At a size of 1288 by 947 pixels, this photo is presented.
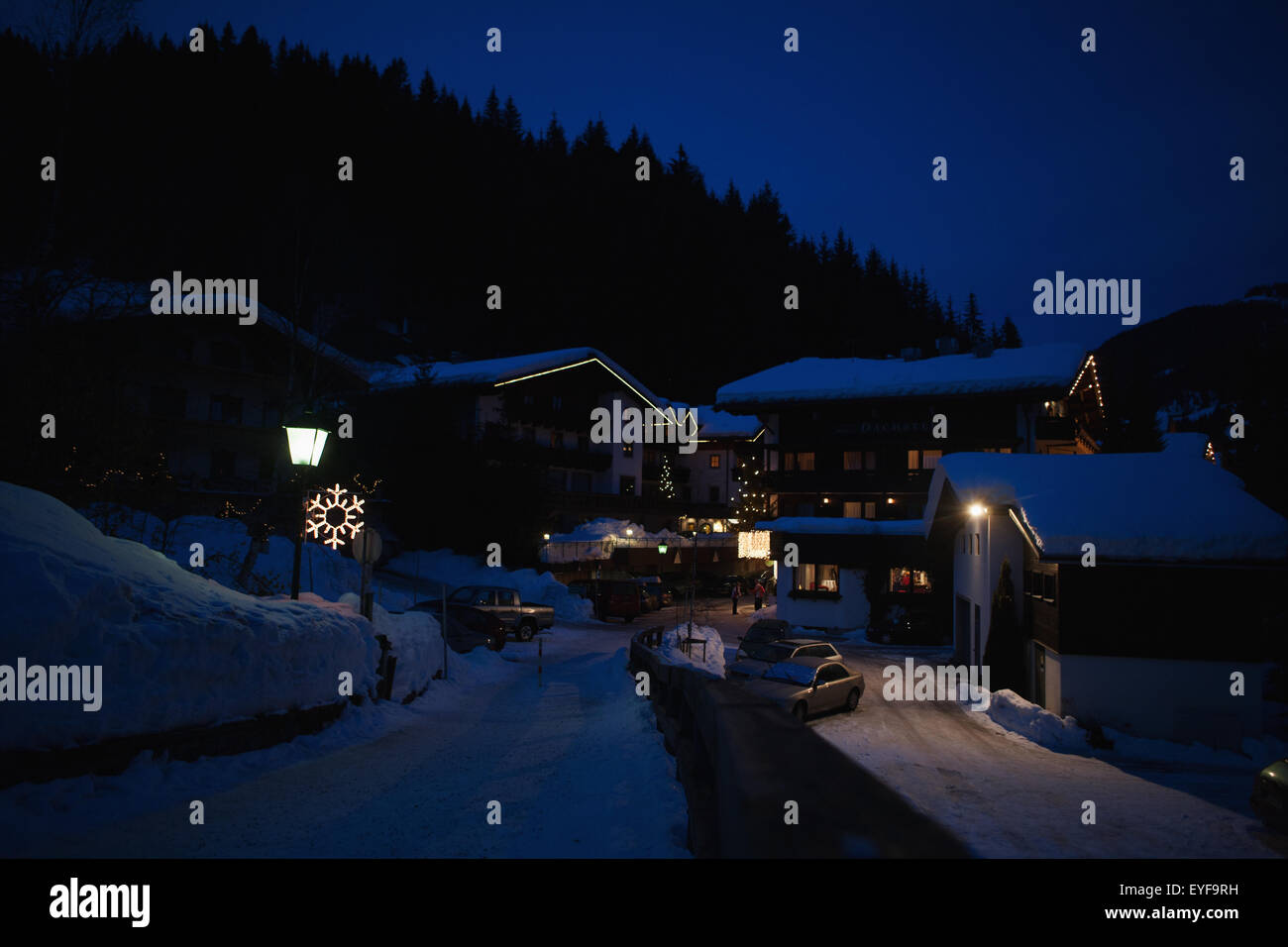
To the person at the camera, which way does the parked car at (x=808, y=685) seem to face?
facing the viewer and to the left of the viewer

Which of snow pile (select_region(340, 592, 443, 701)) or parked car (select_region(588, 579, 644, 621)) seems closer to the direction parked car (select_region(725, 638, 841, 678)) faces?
the snow pile

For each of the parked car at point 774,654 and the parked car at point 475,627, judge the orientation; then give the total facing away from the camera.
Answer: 0

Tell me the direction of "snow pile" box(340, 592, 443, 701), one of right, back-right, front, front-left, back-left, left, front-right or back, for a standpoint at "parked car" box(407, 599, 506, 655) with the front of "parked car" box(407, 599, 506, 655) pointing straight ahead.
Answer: front-right

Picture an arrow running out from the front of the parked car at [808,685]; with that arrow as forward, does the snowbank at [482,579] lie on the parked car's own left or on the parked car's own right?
on the parked car's own right

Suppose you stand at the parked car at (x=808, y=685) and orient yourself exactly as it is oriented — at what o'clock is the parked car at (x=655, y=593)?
the parked car at (x=655, y=593) is roughly at 4 o'clock from the parked car at (x=808, y=685).

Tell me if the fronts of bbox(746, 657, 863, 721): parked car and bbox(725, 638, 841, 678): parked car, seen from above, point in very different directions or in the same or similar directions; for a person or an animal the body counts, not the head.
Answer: same or similar directions

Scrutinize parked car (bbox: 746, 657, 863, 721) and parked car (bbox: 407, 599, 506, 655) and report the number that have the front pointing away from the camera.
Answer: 0

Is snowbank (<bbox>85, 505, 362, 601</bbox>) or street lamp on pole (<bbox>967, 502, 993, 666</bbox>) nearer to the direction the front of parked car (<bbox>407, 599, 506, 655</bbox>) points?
the street lamp on pole

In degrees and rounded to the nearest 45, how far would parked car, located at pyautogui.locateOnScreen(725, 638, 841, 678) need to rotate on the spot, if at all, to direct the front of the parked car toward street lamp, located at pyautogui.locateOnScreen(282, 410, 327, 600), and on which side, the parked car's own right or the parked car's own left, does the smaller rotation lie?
0° — it already faces it
